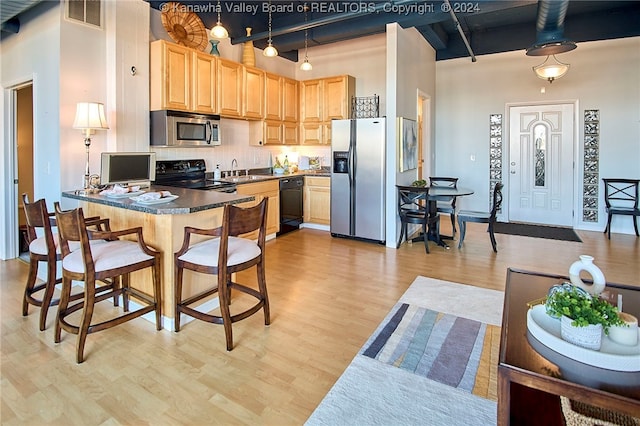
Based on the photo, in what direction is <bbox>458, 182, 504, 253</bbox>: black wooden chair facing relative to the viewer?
to the viewer's left

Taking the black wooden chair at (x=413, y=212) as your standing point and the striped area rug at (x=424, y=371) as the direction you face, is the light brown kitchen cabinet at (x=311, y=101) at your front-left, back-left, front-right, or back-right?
back-right

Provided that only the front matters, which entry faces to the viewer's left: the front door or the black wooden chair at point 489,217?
the black wooden chair

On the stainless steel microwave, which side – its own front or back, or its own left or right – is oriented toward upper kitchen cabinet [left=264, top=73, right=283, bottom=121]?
left

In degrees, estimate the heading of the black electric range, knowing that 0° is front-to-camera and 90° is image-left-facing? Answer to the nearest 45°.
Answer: approximately 315°

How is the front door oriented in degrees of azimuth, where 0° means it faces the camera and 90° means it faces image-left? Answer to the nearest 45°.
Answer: approximately 0°

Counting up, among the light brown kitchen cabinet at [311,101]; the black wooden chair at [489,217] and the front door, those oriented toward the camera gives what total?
2

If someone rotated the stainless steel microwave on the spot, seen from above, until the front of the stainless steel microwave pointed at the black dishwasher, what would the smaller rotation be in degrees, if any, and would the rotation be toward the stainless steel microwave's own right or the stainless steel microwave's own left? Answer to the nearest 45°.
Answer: approximately 90° to the stainless steel microwave's own left

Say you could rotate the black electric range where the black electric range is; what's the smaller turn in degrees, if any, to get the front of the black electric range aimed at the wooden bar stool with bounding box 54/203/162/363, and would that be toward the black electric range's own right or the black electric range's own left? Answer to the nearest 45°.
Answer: approximately 45° to the black electric range's own right

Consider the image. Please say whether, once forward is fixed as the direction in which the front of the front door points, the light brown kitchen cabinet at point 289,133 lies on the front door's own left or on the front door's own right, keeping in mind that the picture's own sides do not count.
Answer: on the front door's own right

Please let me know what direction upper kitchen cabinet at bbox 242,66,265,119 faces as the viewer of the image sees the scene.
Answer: facing the viewer and to the right of the viewer

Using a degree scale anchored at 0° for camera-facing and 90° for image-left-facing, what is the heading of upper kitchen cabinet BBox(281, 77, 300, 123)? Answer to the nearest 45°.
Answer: approximately 315°

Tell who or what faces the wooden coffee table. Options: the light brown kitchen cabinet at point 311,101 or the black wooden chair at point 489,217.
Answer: the light brown kitchen cabinet

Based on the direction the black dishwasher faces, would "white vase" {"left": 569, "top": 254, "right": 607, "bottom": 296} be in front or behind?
in front

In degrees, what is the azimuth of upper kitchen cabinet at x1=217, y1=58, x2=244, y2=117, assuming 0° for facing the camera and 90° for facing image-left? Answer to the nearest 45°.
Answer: approximately 315°
